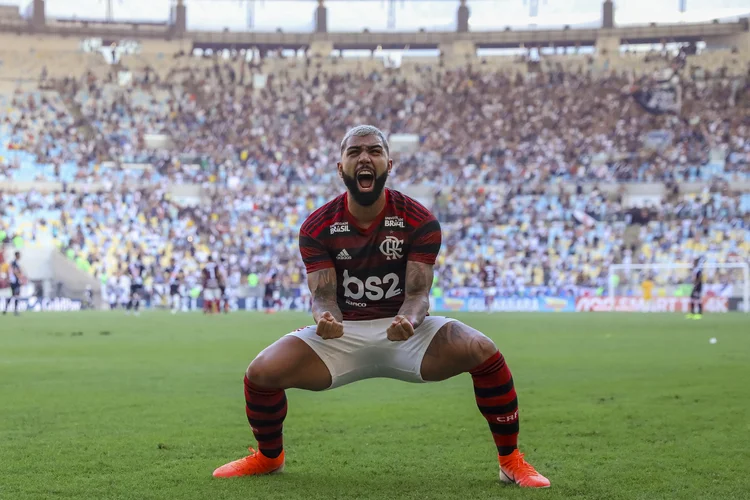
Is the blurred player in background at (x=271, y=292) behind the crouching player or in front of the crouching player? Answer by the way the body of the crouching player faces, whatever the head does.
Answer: behind

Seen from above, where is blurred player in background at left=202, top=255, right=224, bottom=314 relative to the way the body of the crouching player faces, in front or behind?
behind

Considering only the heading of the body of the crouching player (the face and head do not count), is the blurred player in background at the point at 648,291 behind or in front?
behind

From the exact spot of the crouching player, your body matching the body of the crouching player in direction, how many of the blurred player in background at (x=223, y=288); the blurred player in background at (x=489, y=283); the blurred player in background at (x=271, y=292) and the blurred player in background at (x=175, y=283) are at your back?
4

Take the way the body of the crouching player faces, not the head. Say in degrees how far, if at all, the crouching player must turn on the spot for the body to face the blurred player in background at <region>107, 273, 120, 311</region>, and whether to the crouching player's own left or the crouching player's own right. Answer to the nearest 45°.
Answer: approximately 180°

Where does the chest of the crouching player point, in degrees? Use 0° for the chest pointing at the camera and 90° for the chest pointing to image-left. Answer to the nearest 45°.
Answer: approximately 0°

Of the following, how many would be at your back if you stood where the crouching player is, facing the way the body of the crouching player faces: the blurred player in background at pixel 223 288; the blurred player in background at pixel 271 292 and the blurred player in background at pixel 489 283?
3

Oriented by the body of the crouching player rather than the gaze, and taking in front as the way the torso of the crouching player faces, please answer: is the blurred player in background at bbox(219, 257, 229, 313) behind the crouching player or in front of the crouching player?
behind

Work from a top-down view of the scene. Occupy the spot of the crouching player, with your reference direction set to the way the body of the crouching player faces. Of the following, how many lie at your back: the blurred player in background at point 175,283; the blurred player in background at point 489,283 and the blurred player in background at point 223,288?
3

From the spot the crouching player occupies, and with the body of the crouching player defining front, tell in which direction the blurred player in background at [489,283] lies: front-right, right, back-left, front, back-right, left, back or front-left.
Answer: back
